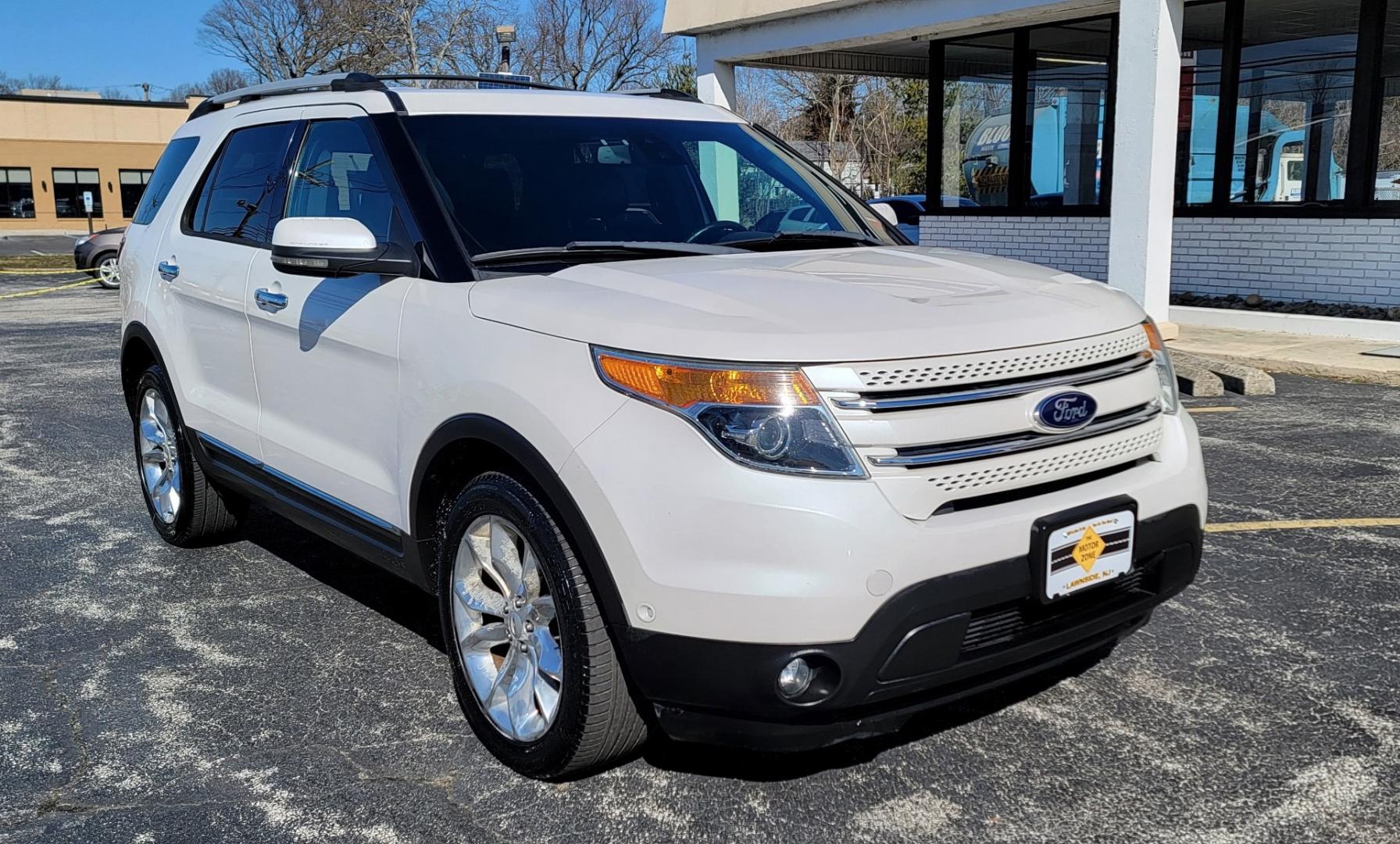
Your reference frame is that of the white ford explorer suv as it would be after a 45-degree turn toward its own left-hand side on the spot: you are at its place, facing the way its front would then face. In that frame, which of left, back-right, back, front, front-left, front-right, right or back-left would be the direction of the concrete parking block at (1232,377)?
front-left

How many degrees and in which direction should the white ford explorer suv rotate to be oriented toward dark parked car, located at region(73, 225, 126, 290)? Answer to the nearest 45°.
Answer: approximately 180°

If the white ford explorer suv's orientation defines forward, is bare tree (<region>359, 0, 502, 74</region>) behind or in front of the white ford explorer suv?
behind

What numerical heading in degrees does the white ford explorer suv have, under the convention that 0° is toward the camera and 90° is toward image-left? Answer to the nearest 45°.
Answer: approximately 315°

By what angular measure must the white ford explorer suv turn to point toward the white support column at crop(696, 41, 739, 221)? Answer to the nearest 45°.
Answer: approximately 135° to its left

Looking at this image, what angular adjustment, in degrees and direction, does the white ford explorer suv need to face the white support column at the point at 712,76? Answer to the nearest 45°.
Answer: approximately 135° to its left

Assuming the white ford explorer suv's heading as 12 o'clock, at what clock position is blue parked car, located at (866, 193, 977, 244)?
The blue parked car is roughly at 8 o'clock from the white ford explorer suv.
